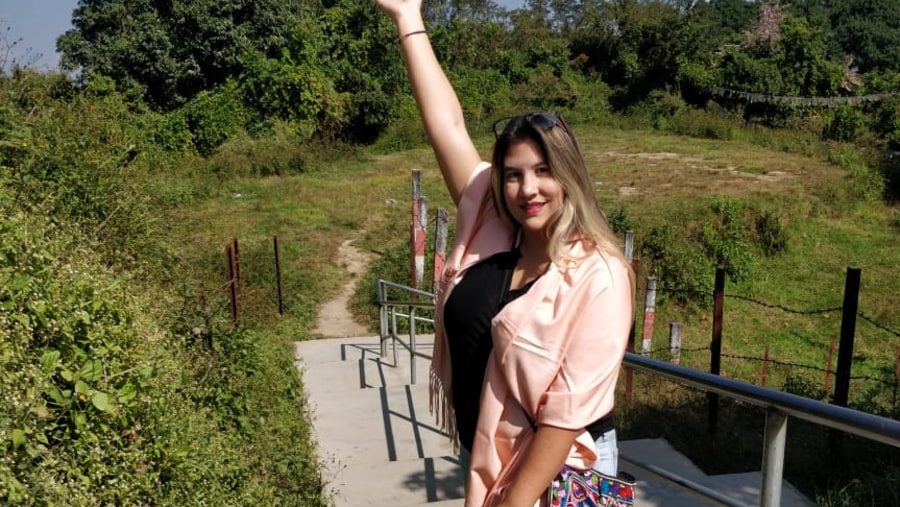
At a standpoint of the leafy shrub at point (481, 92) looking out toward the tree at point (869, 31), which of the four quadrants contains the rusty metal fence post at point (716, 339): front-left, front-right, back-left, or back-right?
back-right

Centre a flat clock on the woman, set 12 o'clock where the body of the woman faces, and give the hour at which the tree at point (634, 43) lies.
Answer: The tree is roughly at 5 o'clock from the woman.

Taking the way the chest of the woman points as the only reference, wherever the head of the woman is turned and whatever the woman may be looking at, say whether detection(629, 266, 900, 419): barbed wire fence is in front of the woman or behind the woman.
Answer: behind

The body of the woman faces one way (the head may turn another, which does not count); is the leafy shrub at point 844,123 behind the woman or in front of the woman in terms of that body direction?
behind

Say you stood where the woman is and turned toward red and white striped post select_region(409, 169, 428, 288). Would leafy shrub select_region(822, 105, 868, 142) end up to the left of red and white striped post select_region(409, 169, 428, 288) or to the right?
right

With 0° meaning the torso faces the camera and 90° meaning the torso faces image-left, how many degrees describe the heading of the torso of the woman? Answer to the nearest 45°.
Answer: approximately 45°

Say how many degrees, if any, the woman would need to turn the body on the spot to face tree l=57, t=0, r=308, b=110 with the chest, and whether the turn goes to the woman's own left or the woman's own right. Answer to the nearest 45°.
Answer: approximately 90° to the woman's own right
